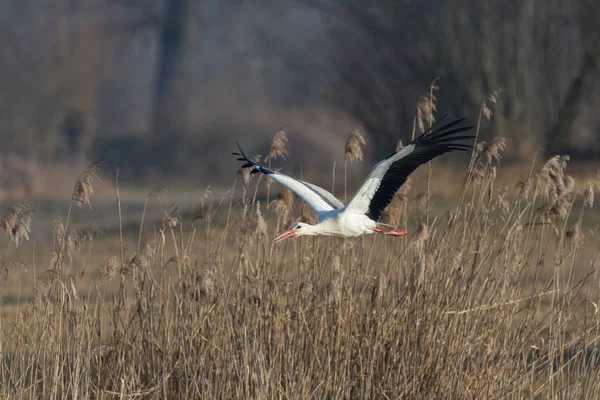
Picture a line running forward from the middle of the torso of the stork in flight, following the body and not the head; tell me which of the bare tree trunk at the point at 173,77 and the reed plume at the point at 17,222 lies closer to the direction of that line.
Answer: the reed plume

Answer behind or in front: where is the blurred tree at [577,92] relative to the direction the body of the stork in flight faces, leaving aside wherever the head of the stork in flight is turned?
behind

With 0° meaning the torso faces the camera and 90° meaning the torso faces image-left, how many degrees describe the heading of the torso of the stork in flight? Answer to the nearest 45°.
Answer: approximately 45°

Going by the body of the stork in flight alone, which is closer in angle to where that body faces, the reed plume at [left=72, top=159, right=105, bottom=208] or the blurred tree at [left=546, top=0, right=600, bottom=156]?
the reed plume

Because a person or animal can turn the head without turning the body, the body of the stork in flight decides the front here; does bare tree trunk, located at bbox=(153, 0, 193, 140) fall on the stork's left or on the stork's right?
on the stork's right
